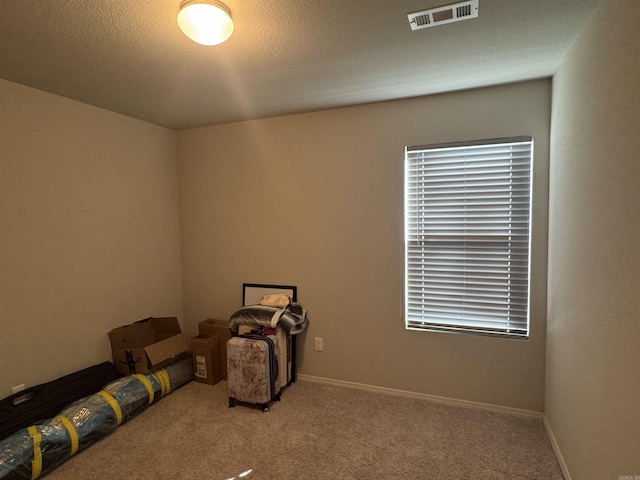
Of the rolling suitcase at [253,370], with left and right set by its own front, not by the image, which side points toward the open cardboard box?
right

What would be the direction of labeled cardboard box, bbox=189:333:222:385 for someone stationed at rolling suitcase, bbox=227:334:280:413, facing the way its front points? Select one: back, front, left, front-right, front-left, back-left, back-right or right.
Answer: right

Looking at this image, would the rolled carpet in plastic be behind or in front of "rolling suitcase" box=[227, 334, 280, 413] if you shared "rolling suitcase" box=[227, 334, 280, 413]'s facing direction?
in front

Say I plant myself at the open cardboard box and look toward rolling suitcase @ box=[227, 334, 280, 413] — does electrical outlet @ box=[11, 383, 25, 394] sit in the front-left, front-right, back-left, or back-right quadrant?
back-right

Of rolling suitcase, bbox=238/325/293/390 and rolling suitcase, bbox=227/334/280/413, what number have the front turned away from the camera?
0

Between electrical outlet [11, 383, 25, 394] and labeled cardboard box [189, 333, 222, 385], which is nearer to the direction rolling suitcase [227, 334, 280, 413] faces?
the electrical outlet

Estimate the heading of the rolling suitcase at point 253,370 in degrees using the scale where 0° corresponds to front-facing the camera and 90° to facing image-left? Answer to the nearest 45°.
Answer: approximately 45°

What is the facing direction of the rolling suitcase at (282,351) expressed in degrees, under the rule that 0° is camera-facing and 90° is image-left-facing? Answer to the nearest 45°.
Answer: approximately 45°

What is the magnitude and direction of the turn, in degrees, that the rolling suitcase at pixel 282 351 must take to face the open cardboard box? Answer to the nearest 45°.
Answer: approximately 45° to its right
